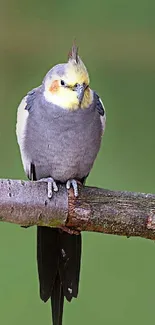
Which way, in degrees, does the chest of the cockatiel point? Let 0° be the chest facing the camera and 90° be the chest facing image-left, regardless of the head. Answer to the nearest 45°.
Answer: approximately 0°
